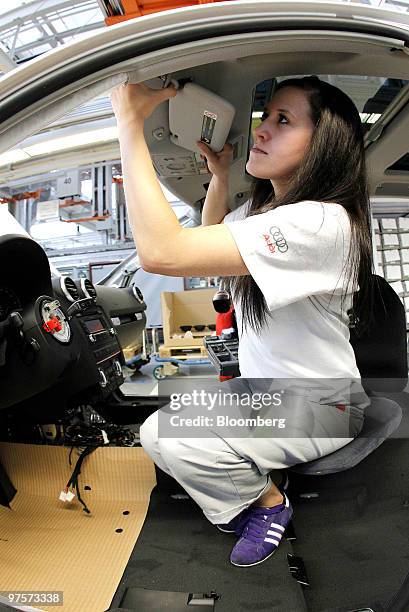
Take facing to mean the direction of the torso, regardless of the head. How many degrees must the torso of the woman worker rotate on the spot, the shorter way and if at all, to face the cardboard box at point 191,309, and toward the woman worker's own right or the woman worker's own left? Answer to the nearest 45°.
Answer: approximately 90° to the woman worker's own right

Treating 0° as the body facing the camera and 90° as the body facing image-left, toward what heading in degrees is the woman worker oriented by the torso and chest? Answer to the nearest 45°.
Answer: approximately 90°

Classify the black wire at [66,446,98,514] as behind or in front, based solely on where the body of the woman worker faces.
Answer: in front

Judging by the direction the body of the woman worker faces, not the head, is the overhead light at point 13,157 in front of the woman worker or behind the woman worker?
in front

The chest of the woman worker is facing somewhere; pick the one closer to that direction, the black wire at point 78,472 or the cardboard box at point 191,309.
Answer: the black wire
